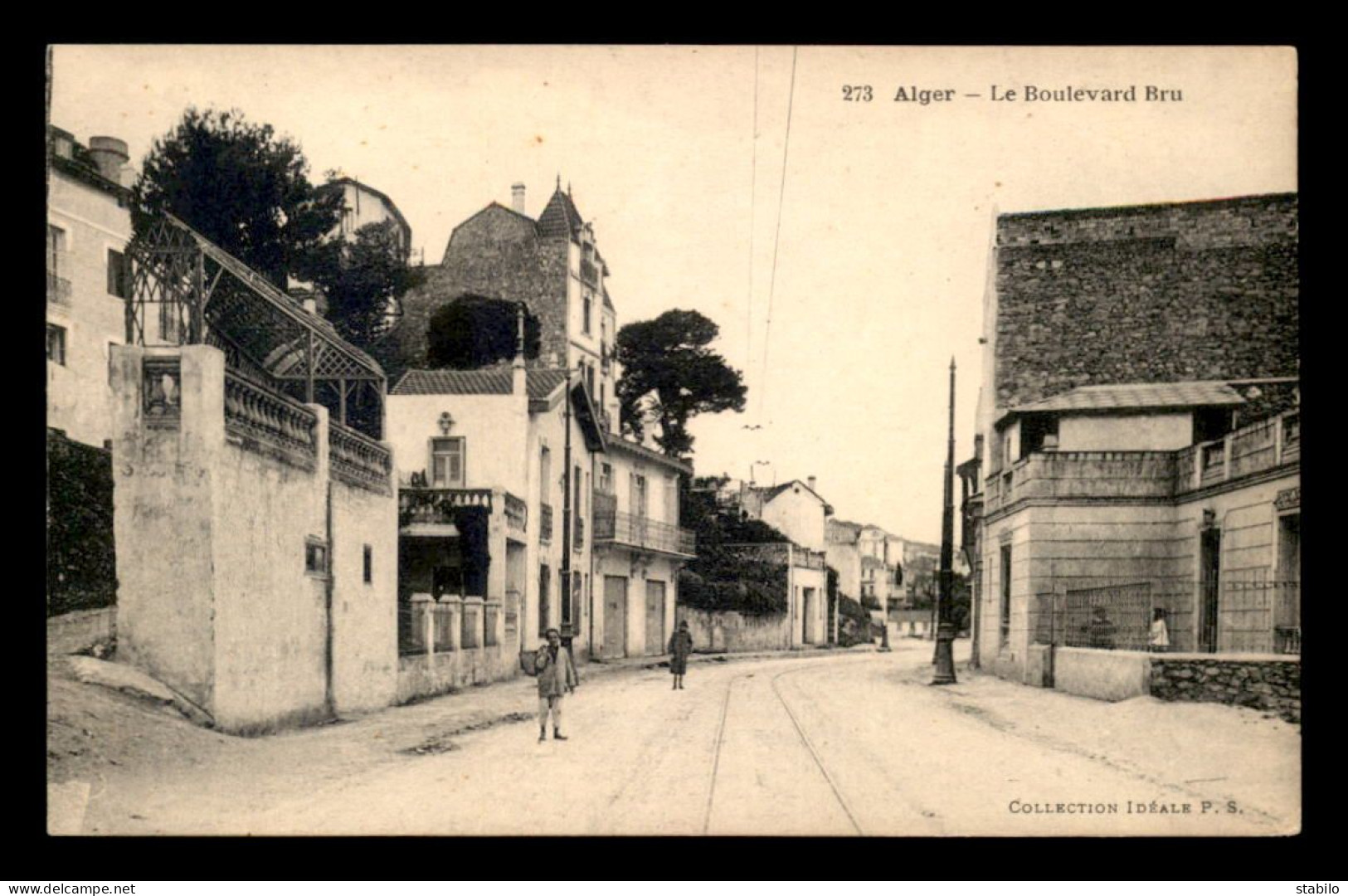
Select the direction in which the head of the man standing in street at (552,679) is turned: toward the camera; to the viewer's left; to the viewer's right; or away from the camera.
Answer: toward the camera

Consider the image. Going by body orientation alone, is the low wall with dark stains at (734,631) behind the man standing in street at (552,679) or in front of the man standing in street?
behind

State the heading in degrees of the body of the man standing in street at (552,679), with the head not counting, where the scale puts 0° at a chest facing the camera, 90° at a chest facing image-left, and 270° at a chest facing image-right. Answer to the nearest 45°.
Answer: approximately 0°

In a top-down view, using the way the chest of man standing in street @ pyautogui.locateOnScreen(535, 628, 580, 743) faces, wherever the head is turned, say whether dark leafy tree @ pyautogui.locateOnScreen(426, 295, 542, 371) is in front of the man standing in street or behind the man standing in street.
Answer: behind
